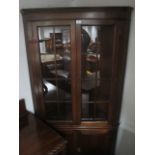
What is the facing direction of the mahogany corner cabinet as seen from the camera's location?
facing the viewer
